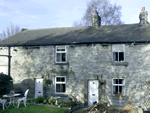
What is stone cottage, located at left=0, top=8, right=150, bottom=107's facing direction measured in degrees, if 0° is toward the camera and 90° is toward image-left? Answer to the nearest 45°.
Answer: approximately 0°
